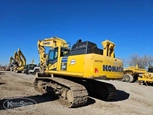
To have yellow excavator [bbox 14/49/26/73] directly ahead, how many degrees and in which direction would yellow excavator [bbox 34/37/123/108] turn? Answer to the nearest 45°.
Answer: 0° — it already faces it

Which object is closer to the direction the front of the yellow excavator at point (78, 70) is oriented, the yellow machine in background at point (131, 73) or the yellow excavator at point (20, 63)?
the yellow excavator

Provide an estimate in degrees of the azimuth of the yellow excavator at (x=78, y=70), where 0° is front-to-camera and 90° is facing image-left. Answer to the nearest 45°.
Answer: approximately 135°

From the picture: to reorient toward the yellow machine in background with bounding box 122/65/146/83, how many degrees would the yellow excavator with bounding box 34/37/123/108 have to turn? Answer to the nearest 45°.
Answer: approximately 90° to its right
